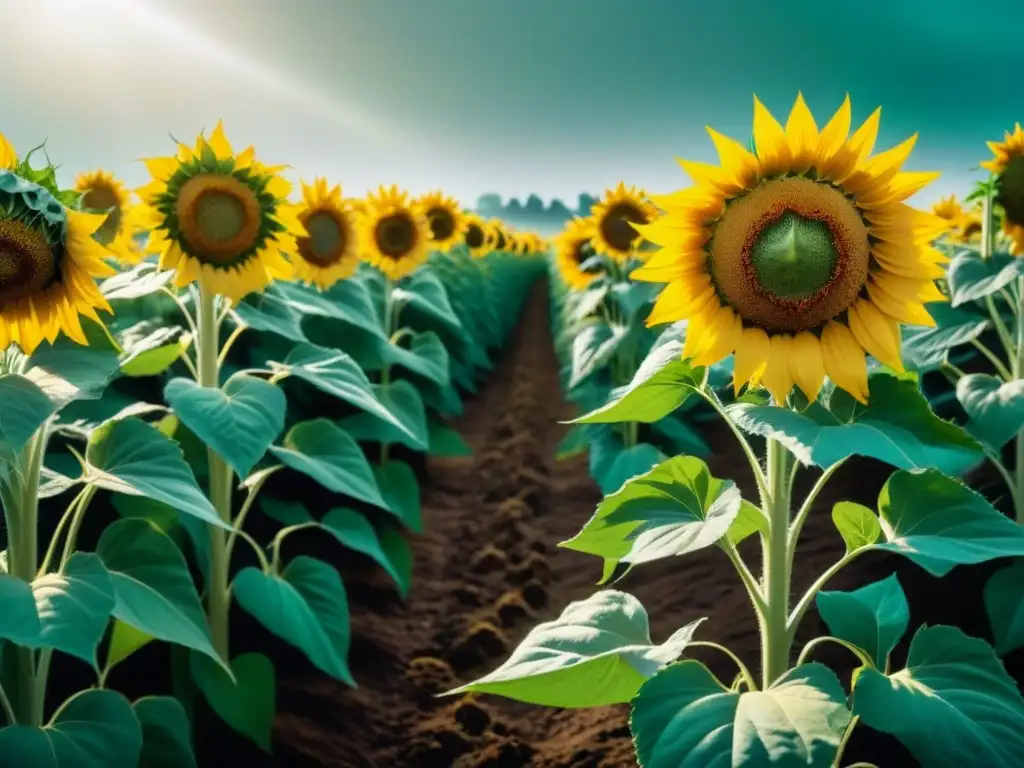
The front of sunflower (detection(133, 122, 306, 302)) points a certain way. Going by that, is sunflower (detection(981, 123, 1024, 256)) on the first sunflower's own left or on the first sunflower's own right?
on the first sunflower's own left

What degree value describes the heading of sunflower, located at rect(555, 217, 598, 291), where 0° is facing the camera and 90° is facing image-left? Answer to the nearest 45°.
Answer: approximately 0°

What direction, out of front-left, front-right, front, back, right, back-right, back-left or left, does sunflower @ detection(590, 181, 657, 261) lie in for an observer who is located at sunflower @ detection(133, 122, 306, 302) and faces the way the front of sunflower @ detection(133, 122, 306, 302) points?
back-left

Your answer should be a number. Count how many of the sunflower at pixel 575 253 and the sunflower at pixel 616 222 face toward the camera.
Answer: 2
